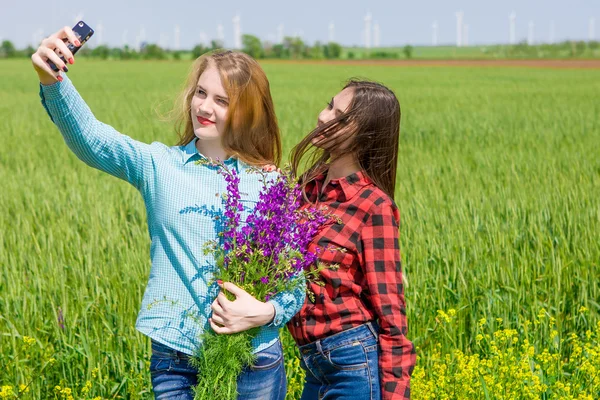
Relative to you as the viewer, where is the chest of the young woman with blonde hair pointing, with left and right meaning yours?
facing the viewer

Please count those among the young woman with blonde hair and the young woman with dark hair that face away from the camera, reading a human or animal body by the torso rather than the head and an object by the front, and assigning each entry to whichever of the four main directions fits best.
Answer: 0
